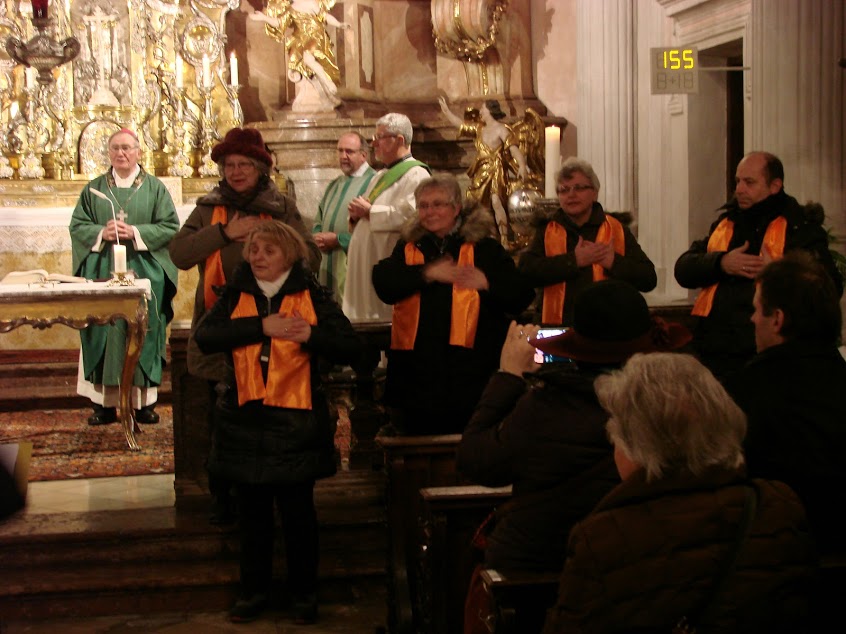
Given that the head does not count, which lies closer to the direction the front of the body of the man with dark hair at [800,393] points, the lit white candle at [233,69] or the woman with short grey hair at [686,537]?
the lit white candle

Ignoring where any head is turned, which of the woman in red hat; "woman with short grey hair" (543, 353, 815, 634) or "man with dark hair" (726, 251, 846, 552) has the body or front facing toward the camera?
the woman in red hat

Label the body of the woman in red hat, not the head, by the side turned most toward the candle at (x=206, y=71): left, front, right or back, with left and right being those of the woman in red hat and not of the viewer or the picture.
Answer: back

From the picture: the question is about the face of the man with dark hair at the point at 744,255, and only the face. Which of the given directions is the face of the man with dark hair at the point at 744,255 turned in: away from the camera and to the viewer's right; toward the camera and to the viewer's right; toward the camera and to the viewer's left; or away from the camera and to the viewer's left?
toward the camera and to the viewer's left

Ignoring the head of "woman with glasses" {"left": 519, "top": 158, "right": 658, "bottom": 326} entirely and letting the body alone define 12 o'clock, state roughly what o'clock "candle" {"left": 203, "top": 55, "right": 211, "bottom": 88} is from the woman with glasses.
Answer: The candle is roughly at 5 o'clock from the woman with glasses.

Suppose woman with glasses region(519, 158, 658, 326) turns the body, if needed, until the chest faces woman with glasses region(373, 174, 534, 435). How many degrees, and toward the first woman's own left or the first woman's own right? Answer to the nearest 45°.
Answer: approximately 45° to the first woman's own right

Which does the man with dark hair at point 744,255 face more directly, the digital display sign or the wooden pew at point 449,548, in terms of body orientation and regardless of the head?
the wooden pew

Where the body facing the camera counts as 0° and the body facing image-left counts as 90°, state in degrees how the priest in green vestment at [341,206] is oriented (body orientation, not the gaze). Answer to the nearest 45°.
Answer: approximately 45°

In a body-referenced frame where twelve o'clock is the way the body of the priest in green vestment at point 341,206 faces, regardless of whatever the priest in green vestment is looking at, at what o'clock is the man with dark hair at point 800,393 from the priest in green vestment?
The man with dark hair is roughly at 10 o'clock from the priest in green vestment.

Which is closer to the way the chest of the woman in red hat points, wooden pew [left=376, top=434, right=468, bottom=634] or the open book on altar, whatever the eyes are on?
the wooden pew

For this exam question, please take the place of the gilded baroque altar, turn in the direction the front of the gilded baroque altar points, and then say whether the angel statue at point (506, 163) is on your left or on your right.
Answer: on your left
